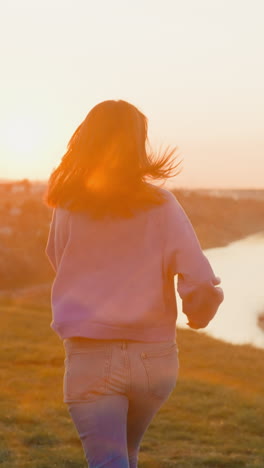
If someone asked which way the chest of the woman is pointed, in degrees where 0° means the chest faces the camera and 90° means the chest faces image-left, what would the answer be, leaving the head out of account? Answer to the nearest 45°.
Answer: approximately 180°

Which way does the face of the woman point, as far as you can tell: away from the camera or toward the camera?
away from the camera
